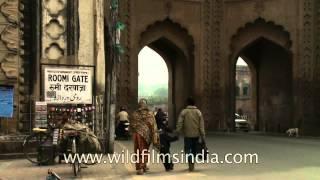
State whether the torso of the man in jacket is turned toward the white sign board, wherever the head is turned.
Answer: no

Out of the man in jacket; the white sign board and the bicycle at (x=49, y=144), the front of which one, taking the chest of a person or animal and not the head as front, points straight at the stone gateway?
the man in jacket

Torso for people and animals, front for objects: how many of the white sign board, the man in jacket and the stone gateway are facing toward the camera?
2

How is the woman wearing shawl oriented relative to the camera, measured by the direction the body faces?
away from the camera

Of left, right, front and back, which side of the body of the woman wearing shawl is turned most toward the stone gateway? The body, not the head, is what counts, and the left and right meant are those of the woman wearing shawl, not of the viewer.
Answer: front

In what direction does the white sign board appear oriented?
toward the camera

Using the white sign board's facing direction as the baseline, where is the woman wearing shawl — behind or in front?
in front

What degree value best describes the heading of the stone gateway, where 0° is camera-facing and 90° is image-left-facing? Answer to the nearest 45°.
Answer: approximately 0°

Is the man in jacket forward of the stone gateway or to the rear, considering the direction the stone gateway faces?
forward

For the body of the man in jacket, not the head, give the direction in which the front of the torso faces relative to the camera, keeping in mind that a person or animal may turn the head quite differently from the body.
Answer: away from the camera

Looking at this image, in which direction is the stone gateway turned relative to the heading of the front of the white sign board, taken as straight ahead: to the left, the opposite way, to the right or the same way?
the same way

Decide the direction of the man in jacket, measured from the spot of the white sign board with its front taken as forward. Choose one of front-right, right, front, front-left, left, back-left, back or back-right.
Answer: front-left
